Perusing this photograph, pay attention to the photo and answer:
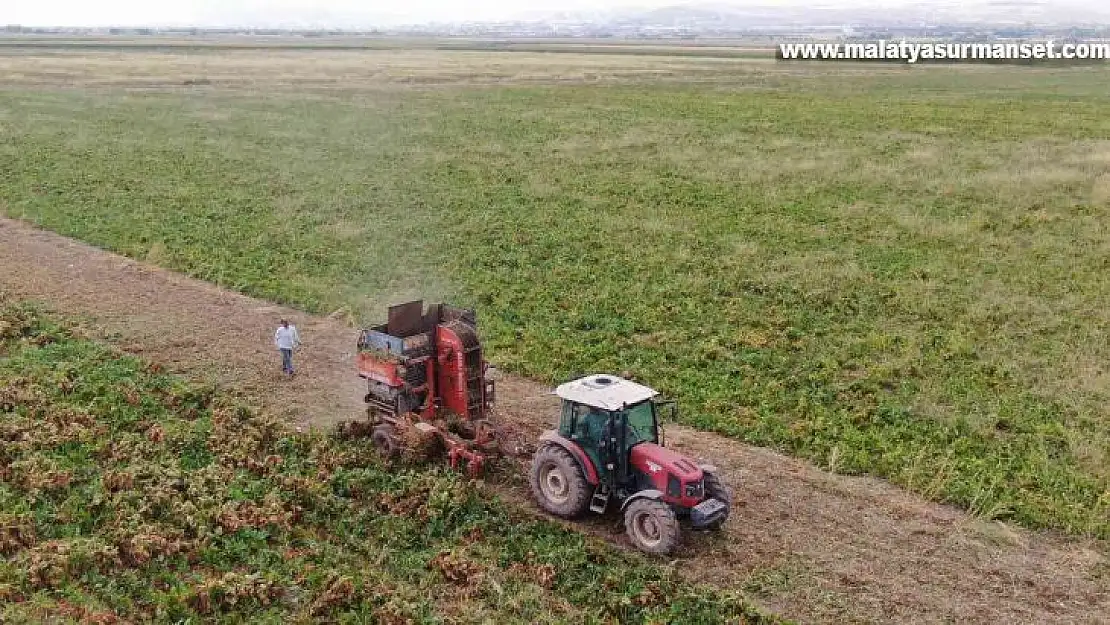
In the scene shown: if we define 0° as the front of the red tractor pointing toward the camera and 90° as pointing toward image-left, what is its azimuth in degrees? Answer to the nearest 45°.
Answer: approximately 315°

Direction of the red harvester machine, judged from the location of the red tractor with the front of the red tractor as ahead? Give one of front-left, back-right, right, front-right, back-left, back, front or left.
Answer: back

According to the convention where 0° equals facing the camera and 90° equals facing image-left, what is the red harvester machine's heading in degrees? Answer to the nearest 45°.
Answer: approximately 315°

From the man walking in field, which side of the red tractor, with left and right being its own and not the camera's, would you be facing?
back

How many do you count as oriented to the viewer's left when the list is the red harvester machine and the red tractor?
0

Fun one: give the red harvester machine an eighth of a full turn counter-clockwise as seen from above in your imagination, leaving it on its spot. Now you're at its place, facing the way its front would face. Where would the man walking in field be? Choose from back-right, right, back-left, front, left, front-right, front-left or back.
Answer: back-left

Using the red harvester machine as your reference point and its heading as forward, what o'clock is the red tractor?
The red tractor is roughly at 12 o'clock from the red harvester machine.
